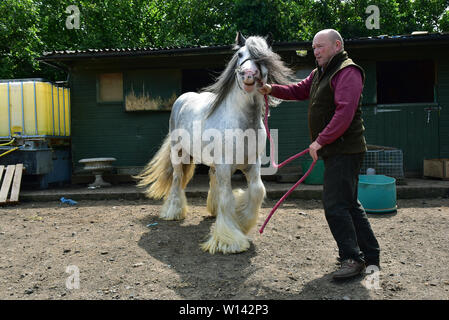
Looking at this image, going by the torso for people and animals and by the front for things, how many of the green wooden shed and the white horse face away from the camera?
0

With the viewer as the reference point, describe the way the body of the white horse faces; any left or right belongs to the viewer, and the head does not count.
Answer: facing the viewer and to the right of the viewer

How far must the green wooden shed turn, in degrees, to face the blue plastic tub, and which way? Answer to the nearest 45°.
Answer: approximately 45° to its left

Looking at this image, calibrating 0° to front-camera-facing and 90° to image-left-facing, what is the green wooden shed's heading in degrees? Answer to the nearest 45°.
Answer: approximately 0°

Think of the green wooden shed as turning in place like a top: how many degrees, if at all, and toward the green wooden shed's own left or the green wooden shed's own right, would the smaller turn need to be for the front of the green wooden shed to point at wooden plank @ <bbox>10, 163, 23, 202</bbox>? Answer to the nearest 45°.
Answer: approximately 45° to the green wooden shed's own right
